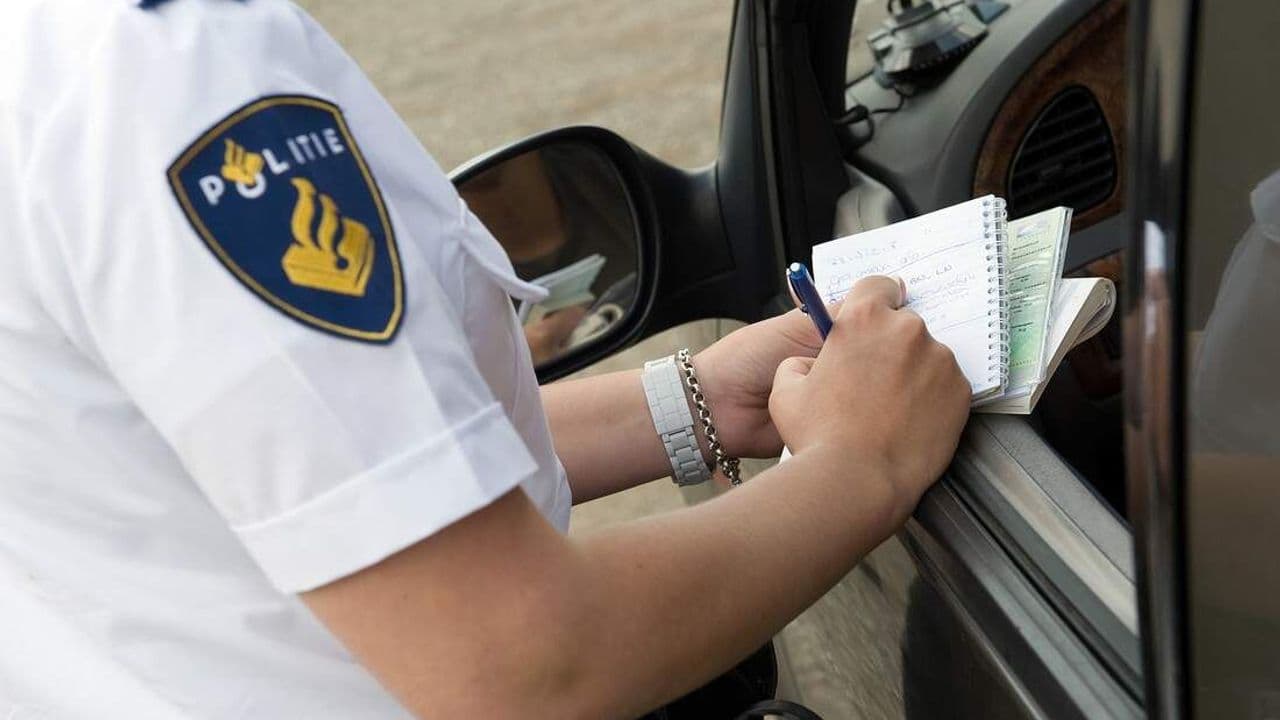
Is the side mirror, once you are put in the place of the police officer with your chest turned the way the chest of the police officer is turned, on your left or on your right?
on your left

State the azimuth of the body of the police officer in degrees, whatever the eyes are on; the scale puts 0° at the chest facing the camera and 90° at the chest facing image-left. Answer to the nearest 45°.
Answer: approximately 270°

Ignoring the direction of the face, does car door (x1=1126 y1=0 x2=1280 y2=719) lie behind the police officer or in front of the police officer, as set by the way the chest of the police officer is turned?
in front

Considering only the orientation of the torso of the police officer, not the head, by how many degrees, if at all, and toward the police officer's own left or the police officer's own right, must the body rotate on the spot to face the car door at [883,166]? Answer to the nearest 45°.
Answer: approximately 45° to the police officer's own left
